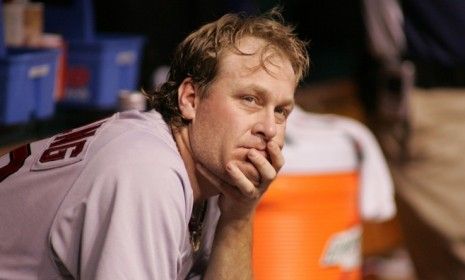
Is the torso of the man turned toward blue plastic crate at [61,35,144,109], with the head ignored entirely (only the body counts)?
no

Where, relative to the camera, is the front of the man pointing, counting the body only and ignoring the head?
to the viewer's right

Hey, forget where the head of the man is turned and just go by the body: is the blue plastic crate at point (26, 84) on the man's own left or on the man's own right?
on the man's own left
